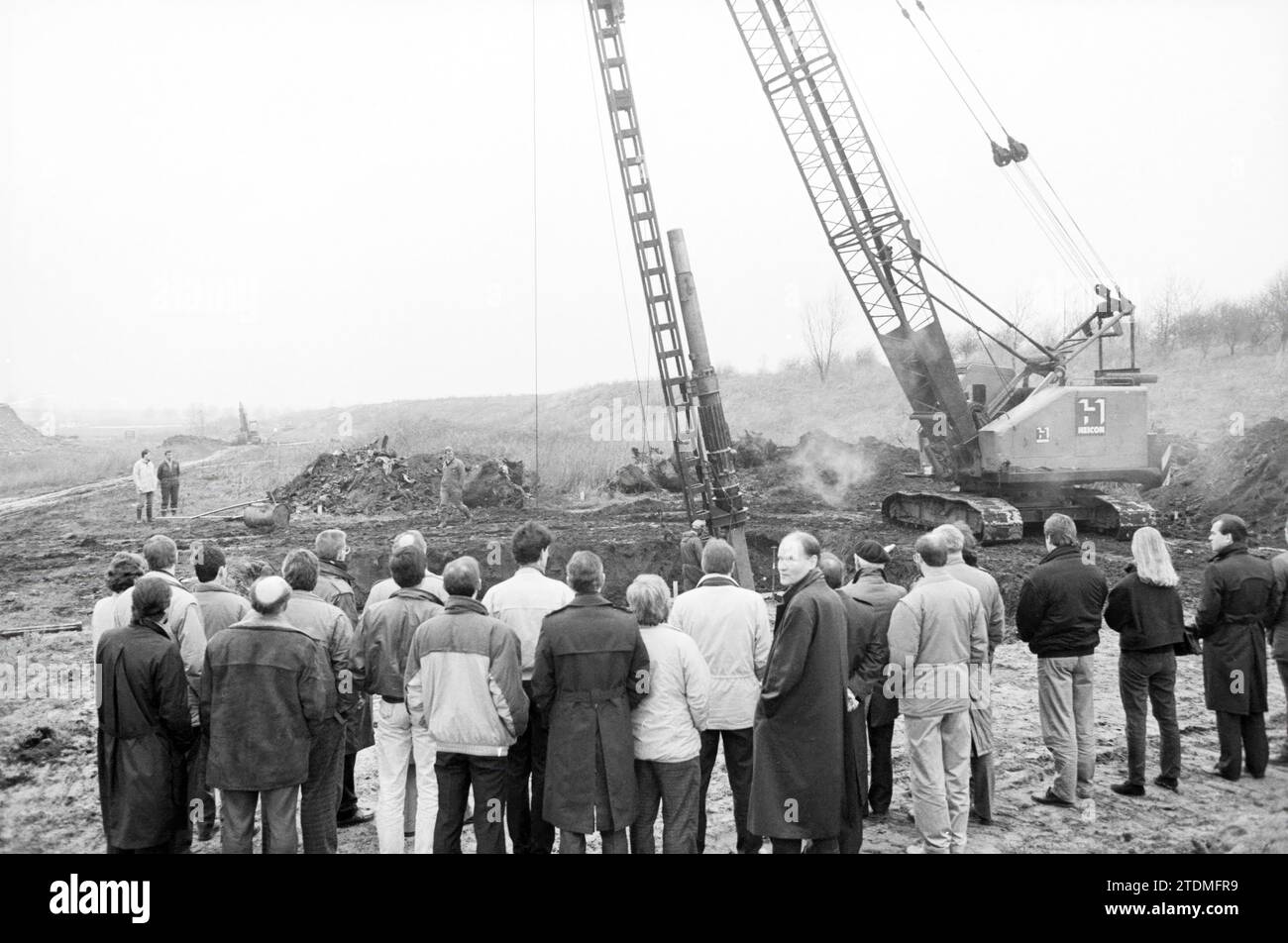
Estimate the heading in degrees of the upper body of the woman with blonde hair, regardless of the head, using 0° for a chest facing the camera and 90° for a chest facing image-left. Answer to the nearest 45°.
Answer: approximately 135°

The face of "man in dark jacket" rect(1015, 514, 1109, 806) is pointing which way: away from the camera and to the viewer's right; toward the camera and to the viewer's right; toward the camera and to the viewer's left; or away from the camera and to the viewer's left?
away from the camera and to the viewer's left

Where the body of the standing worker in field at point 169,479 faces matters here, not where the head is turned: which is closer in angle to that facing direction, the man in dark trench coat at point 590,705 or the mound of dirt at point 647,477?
the man in dark trench coat

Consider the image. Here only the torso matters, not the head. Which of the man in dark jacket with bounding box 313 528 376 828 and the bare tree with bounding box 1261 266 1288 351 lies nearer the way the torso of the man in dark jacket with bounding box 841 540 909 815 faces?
the bare tree

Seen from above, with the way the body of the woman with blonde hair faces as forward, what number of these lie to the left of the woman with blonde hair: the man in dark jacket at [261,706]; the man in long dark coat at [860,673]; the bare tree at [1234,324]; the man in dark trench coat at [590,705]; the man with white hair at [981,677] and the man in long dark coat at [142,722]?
5

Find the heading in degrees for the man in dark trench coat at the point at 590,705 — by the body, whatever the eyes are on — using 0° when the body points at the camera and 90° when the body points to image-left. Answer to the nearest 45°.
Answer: approximately 180°

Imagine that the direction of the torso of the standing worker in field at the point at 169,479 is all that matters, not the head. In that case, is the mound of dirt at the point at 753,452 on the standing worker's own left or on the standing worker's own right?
on the standing worker's own left

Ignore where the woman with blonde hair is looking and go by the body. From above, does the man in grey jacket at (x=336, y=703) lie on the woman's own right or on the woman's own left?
on the woman's own left

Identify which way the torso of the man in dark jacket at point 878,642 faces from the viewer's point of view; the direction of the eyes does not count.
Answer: away from the camera

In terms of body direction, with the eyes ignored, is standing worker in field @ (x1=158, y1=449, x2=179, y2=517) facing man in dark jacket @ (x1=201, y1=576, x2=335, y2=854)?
yes

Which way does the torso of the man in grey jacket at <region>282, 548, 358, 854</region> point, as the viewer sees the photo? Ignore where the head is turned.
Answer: away from the camera
